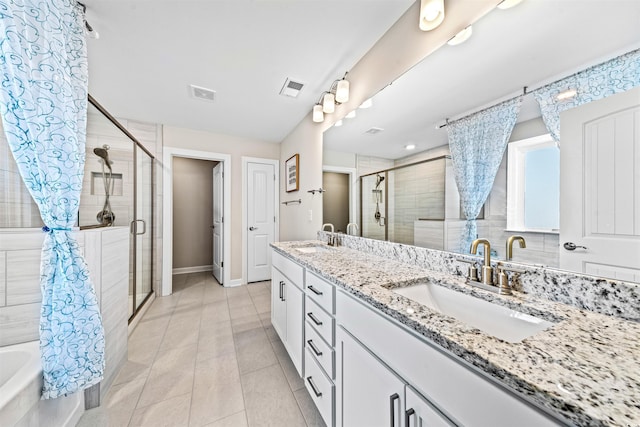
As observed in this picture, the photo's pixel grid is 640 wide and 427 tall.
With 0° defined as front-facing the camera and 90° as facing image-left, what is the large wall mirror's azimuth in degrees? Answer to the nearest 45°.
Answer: approximately 45°

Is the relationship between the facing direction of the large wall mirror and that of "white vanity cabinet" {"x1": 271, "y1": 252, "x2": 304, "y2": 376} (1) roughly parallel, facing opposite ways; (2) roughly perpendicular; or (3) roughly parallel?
roughly parallel

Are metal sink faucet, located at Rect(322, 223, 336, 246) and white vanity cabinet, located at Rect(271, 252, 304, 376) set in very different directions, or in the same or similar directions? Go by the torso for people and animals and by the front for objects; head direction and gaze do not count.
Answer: same or similar directions

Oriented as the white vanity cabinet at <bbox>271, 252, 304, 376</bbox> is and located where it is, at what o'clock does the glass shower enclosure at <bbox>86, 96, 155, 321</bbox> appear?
The glass shower enclosure is roughly at 1 o'clock from the white vanity cabinet.

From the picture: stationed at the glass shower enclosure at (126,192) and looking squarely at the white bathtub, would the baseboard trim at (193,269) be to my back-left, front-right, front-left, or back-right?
back-left

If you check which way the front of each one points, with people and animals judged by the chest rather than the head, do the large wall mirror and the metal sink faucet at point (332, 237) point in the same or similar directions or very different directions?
same or similar directions

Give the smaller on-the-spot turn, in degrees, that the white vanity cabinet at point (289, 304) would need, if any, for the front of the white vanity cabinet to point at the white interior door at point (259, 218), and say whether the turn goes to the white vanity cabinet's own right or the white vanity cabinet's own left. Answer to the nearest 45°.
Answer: approximately 90° to the white vanity cabinet's own right

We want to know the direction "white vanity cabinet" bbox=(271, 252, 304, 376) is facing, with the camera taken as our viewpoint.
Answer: facing to the left of the viewer

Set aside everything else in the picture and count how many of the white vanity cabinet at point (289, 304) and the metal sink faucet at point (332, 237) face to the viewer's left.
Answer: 2

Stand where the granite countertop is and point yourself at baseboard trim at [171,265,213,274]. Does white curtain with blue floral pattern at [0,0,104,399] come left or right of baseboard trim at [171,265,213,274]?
left

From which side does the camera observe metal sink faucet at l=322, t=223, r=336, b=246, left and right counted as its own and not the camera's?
left

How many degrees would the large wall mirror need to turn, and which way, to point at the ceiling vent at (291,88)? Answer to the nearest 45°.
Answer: approximately 45° to its right
